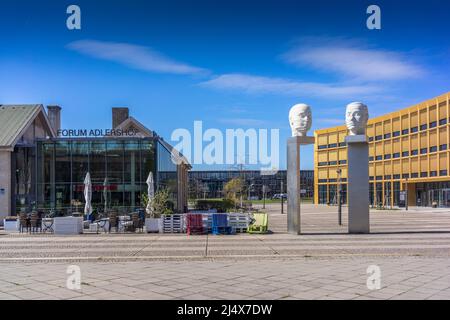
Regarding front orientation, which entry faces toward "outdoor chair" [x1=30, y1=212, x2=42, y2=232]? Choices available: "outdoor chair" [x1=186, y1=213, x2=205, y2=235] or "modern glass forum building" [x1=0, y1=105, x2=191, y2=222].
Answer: the modern glass forum building

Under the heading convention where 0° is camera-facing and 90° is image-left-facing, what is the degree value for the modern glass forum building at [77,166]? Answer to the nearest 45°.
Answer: approximately 0°

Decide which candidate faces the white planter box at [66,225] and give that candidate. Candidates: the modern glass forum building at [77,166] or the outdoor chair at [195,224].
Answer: the modern glass forum building
